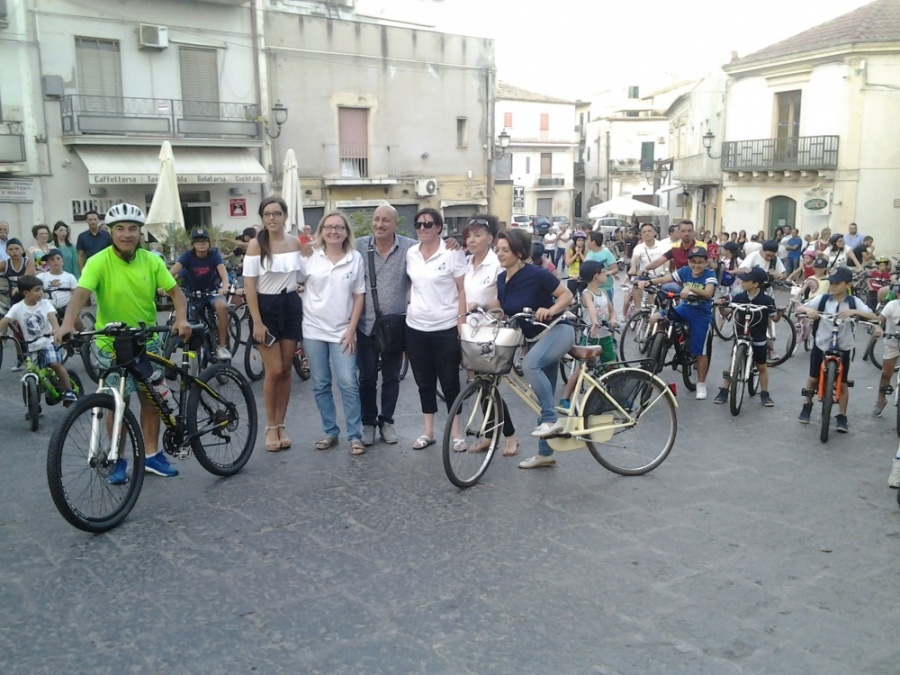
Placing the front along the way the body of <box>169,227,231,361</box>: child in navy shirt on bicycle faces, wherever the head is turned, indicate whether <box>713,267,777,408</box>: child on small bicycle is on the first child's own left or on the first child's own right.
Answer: on the first child's own left

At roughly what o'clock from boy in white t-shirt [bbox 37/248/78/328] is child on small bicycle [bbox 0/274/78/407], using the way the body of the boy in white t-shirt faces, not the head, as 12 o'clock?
The child on small bicycle is roughly at 12 o'clock from the boy in white t-shirt.

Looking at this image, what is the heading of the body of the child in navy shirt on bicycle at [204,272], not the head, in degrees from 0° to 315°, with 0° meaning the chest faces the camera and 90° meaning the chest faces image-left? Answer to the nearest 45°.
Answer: approximately 0°

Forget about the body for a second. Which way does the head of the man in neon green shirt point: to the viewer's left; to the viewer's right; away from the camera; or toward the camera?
toward the camera

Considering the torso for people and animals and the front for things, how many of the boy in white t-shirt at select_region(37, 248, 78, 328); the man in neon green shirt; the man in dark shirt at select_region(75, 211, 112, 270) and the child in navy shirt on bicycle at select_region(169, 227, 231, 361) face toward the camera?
4

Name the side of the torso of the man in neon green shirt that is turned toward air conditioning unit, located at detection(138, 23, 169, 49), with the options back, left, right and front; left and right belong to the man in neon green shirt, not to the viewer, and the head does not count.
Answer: back

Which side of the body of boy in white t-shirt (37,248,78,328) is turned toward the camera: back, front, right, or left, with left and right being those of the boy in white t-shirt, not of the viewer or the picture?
front

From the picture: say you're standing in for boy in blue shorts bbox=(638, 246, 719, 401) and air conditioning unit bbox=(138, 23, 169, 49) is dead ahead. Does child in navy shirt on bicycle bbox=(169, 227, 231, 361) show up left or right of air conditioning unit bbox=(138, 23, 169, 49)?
left

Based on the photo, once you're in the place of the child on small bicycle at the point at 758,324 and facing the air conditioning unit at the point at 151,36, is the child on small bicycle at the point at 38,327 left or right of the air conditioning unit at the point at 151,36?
left

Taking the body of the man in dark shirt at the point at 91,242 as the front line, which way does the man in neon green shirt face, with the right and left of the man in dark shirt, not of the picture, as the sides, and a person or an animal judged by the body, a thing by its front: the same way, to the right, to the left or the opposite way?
the same way

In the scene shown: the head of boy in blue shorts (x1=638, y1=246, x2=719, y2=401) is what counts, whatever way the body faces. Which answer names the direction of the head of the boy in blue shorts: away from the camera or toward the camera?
toward the camera

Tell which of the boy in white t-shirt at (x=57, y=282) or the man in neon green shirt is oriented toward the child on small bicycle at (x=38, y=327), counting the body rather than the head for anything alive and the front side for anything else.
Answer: the boy in white t-shirt

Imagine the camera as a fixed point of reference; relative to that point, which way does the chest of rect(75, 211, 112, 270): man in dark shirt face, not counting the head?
toward the camera

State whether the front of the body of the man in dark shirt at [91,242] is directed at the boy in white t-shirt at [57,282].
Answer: yes

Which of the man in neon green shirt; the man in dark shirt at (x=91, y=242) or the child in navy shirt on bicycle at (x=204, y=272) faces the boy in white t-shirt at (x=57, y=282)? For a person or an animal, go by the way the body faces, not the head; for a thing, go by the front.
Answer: the man in dark shirt

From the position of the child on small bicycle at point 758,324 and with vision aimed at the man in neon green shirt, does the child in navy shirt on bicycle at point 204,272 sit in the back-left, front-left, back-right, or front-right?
front-right
